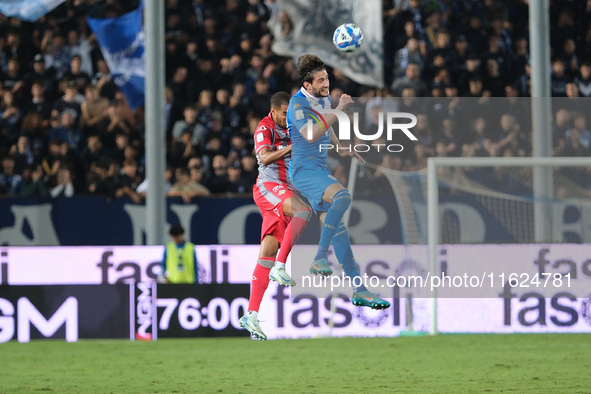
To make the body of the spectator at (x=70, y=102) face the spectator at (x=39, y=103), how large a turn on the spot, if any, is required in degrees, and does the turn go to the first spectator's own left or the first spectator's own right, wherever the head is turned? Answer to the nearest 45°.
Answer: approximately 135° to the first spectator's own right

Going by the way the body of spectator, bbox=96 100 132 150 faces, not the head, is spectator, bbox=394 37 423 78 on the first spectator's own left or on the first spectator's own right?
on the first spectator's own left

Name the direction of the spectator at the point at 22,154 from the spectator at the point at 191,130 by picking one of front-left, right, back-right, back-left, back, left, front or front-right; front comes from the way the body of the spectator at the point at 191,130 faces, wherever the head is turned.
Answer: right

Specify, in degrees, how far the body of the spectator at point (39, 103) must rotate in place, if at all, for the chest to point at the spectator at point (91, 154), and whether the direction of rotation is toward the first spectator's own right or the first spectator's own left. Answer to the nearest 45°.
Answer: approximately 45° to the first spectator's own left

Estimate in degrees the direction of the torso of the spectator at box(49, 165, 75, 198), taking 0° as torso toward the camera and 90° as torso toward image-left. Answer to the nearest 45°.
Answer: approximately 0°

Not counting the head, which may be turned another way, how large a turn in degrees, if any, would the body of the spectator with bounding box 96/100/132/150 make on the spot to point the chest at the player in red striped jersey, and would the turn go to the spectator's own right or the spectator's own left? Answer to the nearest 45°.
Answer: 0° — they already face them

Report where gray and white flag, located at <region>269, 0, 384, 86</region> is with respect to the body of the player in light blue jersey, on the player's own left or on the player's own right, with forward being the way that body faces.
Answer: on the player's own left

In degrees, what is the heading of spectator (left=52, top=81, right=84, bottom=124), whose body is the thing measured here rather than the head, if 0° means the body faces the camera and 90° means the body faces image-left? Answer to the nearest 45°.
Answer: approximately 0°
